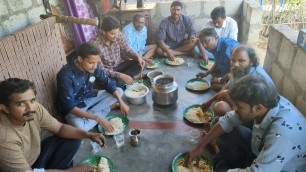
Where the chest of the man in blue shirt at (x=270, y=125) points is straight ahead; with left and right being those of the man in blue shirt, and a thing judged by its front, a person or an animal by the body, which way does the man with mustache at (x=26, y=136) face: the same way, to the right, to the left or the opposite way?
the opposite way

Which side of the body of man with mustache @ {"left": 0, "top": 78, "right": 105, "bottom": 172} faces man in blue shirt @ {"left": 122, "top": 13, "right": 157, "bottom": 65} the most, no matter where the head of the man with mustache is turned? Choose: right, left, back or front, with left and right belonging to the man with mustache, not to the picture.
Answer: left

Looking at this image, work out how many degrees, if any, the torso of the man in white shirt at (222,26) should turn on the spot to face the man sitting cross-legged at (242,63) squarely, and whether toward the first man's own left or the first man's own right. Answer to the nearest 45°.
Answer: approximately 45° to the first man's own left

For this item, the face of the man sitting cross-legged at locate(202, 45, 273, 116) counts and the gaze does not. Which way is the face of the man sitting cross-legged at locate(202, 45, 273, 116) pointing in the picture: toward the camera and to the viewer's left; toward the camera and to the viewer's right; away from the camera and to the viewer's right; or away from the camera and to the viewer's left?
toward the camera and to the viewer's left

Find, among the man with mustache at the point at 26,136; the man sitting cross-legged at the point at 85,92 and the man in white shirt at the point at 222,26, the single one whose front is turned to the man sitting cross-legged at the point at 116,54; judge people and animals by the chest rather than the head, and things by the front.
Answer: the man in white shirt

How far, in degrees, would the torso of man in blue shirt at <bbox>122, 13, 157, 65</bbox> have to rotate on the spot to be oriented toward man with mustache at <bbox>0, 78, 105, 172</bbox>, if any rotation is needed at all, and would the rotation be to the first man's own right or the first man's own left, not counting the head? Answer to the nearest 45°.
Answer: approximately 45° to the first man's own right

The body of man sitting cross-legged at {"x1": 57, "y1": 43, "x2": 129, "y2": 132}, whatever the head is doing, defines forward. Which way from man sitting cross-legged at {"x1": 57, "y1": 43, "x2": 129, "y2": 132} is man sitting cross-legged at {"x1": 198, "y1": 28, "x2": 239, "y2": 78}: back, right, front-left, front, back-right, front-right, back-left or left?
front-left

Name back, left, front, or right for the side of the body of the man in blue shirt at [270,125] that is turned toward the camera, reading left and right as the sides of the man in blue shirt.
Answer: left

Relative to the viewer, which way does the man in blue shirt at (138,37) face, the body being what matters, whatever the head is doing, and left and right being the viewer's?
facing the viewer and to the right of the viewer

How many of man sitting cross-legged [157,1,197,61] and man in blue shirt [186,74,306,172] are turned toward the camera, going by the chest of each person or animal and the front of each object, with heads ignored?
1

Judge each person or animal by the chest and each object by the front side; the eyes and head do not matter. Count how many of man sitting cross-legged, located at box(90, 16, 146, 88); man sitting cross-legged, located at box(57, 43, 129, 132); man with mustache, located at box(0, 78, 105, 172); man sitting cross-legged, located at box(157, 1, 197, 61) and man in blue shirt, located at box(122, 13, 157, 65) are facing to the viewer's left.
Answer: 0

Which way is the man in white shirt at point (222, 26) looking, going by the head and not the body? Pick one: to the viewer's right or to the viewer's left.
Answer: to the viewer's left

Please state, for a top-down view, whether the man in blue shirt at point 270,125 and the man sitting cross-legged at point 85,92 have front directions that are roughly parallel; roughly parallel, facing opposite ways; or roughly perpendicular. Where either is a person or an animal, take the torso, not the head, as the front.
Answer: roughly parallel, facing opposite ways

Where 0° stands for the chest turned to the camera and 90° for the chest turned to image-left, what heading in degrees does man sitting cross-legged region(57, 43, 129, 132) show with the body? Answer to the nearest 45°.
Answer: approximately 315°

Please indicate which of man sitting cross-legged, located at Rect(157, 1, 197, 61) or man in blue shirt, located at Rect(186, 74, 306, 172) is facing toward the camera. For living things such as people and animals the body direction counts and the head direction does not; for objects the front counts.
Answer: the man sitting cross-legged

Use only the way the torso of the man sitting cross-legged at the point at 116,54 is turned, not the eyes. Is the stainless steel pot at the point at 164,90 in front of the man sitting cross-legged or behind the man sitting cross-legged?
in front

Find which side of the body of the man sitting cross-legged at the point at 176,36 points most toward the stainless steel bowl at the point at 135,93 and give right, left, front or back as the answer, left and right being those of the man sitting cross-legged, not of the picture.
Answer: front
